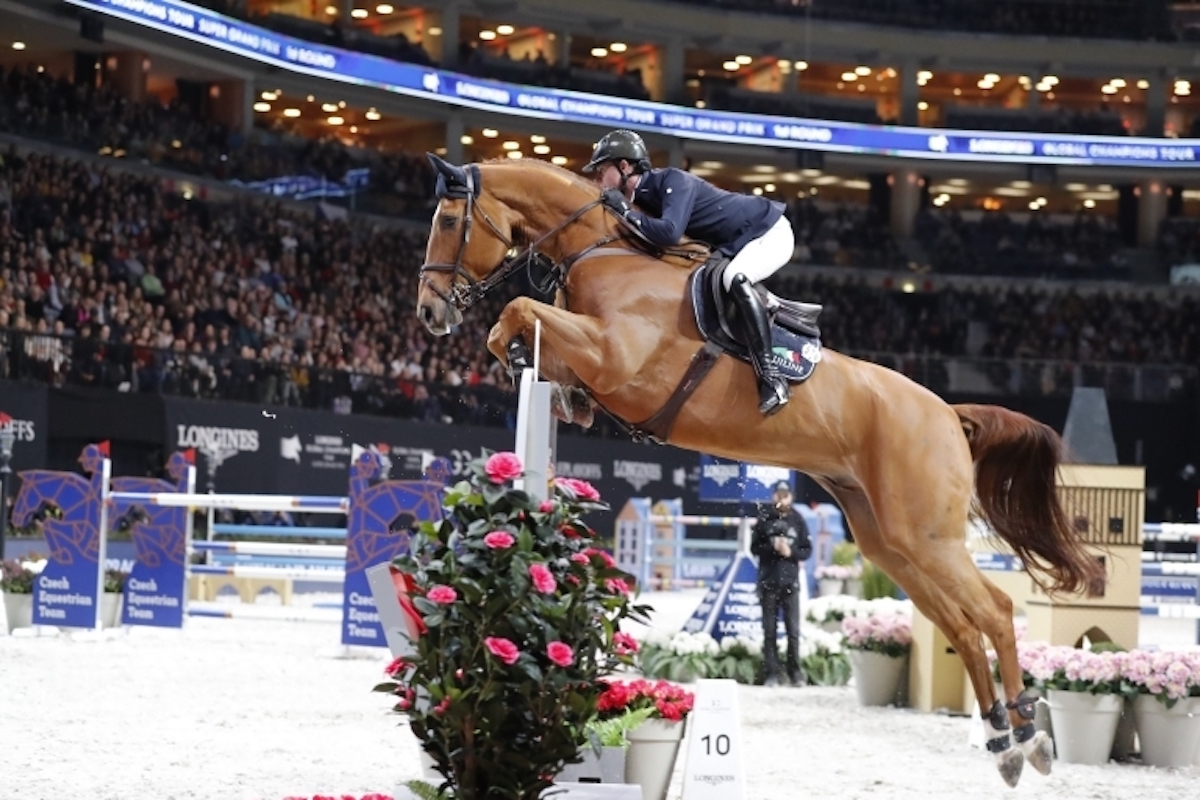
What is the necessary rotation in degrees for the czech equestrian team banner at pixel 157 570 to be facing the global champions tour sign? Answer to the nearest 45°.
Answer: approximately 135° to its left

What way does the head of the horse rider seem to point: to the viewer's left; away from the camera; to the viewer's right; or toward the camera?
to the viewer's left

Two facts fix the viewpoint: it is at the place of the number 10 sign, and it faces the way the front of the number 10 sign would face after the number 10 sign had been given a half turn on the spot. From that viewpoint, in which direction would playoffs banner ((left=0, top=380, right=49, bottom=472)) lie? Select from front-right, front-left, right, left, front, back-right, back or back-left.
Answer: front-left

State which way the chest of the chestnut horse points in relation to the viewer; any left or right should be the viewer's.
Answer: facing to the left of the viewer

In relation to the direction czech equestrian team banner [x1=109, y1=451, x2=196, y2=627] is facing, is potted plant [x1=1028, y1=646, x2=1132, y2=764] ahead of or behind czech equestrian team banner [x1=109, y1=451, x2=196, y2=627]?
ahead

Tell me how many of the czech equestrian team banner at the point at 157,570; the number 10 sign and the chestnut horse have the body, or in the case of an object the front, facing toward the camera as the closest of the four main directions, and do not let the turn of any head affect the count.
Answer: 2

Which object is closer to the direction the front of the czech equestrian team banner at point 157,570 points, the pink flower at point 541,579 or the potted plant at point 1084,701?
the pink flower
